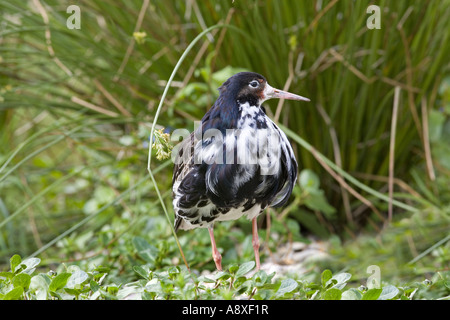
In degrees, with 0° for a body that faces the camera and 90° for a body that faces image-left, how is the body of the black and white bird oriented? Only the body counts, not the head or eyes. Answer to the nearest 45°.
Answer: approximately 315°
